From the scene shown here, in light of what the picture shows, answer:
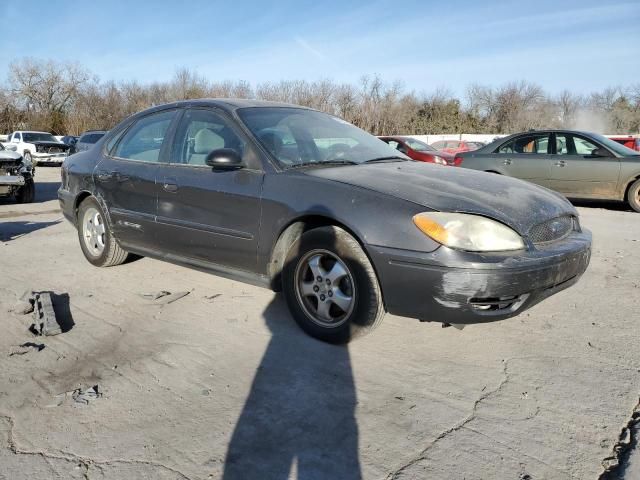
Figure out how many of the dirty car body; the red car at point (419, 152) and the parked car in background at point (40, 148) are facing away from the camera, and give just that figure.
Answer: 0

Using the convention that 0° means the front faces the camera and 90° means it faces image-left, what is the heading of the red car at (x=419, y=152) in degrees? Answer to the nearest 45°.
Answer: approximately 315°

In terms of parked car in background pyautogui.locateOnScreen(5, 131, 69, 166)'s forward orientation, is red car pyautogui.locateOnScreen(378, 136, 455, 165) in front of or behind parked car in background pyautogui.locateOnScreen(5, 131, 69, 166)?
in front

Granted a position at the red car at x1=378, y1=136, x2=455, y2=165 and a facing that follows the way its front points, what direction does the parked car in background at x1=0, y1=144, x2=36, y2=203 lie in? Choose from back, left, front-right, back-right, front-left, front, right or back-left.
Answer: right

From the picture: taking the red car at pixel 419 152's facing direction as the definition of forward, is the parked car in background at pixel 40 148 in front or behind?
behind

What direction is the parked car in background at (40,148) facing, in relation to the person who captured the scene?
facing the viewer and to the right of the viewer

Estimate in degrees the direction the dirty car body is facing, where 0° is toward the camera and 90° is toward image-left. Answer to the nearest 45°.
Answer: approximately 315°

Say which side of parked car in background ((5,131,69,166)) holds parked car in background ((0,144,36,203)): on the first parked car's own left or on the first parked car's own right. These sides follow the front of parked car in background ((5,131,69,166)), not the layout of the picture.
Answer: on the first parked car's own right

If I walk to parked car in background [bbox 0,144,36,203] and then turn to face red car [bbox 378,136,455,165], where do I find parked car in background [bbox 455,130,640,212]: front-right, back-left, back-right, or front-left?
front-right

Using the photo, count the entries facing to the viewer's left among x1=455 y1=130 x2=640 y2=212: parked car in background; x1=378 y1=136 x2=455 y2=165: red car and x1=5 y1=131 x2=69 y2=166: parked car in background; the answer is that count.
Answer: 0

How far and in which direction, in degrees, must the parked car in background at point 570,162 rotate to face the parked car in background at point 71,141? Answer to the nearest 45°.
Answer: approximately 135° to its left

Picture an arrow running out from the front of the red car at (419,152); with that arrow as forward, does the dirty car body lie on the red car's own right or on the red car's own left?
on the red car's own right

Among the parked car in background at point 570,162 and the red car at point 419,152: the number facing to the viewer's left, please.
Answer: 0

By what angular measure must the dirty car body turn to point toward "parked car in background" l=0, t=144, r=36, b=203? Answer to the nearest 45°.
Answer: approximately 180°

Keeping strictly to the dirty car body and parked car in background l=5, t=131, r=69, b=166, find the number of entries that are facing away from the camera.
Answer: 0

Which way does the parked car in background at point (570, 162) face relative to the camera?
to the viewer's right
